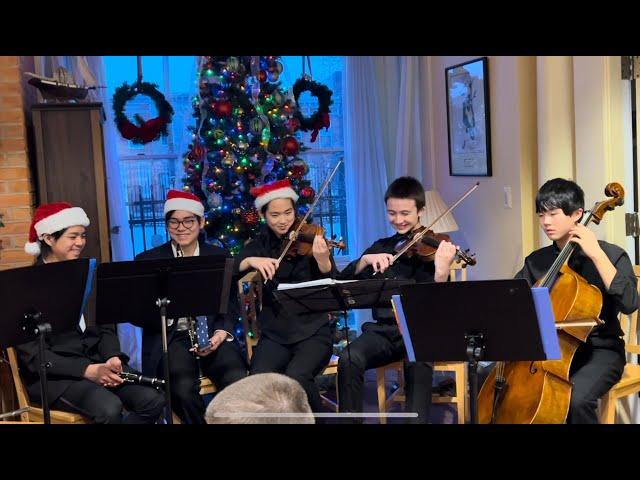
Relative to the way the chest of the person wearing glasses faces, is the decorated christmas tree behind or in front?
behind

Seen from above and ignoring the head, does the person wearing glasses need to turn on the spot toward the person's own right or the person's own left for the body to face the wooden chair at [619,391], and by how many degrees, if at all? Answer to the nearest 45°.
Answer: approximately 45° to the person's own left

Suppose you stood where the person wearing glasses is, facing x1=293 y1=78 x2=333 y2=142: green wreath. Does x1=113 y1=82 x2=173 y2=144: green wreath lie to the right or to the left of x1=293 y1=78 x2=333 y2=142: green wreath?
left

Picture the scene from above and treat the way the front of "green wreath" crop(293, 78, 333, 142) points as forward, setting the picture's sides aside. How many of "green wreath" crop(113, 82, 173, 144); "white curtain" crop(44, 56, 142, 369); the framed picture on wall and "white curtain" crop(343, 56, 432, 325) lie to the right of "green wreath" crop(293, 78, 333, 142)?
2

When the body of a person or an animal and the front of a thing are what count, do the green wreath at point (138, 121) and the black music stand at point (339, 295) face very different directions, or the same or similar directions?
very different directions

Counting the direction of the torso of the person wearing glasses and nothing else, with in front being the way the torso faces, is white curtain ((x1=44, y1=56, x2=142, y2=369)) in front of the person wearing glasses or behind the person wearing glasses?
behind

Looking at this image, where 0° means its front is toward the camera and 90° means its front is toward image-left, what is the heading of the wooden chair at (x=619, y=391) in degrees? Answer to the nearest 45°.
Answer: approximately 45°

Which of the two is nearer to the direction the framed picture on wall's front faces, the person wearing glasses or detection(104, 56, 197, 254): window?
the person wearing glasses

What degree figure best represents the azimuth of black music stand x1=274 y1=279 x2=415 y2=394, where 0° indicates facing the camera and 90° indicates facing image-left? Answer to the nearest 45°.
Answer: approximately 180°

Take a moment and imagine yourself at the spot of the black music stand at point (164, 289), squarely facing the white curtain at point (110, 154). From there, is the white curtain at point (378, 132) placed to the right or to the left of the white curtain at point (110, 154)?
right

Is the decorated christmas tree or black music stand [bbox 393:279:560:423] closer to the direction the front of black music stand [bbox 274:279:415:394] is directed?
the decorated christmas tree

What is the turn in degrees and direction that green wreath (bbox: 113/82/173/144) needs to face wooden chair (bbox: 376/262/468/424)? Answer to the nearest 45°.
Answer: approximately 45° to its left

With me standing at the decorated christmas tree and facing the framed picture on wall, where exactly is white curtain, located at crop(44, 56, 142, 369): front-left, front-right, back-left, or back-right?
back-left

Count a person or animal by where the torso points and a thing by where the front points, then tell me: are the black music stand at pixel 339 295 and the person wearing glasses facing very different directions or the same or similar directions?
very different directions

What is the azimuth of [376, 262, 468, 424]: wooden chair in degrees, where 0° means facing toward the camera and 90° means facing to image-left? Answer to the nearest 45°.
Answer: approximately 45°
